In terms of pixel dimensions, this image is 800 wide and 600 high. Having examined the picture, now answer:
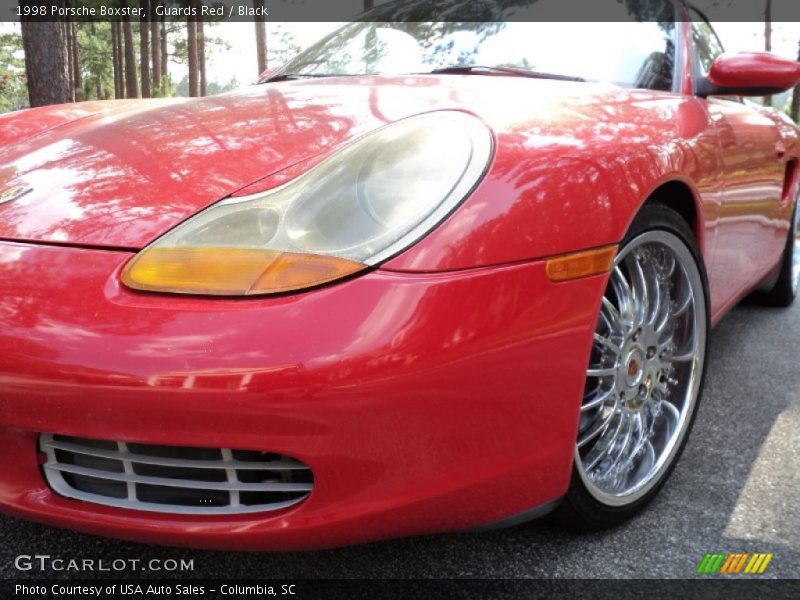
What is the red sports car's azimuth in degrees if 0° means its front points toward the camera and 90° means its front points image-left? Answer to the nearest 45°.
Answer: approximately 45°

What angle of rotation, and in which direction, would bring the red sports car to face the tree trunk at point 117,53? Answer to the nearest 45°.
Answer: approximately 135° to its right
